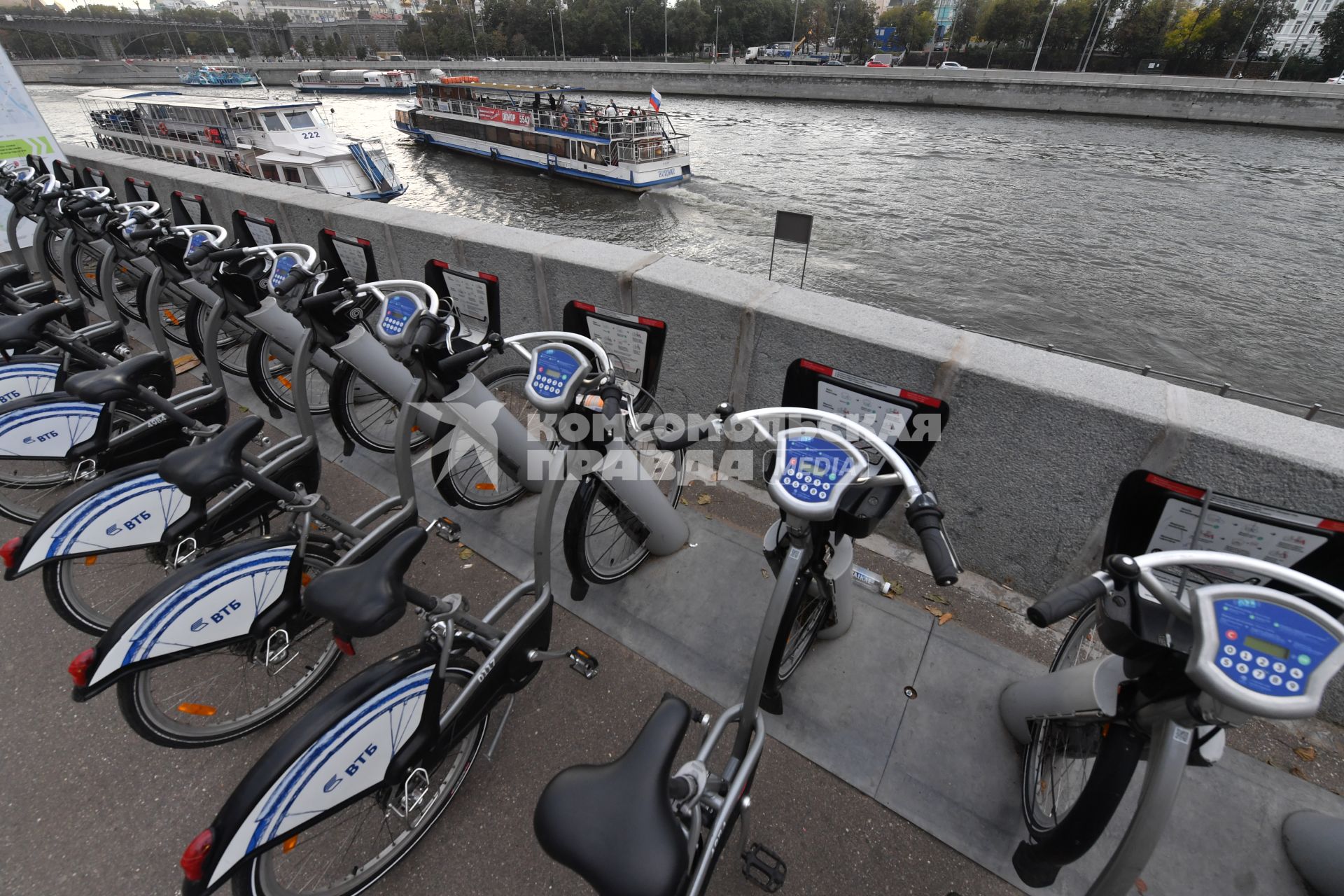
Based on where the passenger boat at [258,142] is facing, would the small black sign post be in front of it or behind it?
in front

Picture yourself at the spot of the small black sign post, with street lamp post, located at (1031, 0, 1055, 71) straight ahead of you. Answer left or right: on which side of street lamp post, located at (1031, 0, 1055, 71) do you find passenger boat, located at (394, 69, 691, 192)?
left

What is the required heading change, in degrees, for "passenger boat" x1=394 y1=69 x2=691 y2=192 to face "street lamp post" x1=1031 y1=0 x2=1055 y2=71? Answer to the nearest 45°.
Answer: approximately 90° to its right

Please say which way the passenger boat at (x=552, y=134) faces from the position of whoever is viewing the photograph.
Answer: facing away from the viewer and to the left of the viewer

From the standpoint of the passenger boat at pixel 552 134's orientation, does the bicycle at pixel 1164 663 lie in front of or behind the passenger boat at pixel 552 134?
behind

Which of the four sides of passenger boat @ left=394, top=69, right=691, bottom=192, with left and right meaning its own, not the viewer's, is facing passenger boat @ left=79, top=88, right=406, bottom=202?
left

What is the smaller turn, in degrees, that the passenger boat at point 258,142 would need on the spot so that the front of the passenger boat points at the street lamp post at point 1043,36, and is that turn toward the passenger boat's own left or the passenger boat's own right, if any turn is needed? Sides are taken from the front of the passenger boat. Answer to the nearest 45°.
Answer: approximately 45° to the passenger boat's own left

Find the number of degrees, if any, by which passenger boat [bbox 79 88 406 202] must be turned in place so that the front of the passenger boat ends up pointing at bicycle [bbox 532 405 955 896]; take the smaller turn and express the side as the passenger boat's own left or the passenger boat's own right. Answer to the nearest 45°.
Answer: approximately 45° to the passenger boat's own right

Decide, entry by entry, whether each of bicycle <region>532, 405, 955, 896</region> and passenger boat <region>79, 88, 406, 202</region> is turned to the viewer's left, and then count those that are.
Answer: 0

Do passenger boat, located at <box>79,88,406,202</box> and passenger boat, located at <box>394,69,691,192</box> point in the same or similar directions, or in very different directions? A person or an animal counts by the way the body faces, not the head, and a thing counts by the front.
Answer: very different directions

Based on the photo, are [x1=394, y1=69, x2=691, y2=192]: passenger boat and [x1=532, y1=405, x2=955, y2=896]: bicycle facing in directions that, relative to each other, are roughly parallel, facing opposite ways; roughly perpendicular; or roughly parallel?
roughly perpendicular

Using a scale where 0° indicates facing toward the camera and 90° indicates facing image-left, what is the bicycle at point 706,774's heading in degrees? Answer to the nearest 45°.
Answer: approximately 225°

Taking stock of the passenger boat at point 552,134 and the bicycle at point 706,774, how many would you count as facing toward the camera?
0
